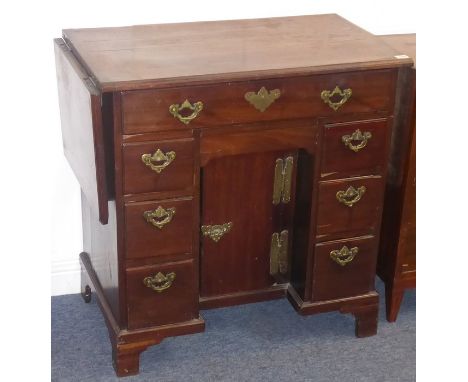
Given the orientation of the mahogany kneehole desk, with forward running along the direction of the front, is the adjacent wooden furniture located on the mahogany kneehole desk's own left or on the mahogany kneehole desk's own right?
on the mahogany kneehole desk's own left

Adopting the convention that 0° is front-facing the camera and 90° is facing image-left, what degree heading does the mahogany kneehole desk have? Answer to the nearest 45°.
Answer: approximately 0°
